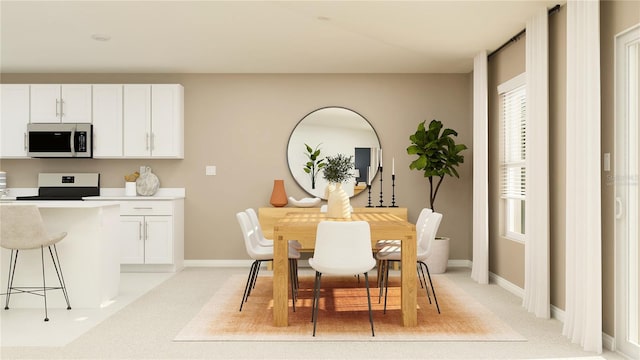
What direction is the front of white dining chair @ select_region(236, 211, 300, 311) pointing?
to the viewer's right

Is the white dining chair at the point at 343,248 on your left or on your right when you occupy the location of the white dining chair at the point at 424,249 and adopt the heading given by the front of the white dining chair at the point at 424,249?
on your left

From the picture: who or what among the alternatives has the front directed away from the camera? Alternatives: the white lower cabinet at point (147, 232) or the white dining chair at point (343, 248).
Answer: the white dining chair

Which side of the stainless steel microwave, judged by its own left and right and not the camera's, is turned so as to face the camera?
front

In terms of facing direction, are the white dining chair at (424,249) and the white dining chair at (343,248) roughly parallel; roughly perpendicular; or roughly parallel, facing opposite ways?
roughly perpendicular

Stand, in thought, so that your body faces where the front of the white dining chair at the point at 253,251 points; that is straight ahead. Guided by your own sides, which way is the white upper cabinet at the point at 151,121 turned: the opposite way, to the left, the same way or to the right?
to the right

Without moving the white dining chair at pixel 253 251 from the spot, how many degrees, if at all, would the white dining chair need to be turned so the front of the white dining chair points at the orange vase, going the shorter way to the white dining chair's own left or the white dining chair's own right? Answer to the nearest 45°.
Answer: approximately 90° to the white dining chair's own left

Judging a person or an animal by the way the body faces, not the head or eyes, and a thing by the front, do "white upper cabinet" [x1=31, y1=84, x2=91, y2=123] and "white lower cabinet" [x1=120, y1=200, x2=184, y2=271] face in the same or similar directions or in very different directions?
same or similar directions

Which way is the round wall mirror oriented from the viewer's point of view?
toward the camera

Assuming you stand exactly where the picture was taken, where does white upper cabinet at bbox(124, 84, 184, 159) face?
facing the viewer

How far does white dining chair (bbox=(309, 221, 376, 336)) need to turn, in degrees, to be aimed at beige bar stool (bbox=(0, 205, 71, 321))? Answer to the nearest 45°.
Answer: approximately 90° to its left

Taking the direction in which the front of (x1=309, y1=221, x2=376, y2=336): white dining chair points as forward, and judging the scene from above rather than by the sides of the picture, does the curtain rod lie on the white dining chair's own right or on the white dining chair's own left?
on the white dining chair's own right

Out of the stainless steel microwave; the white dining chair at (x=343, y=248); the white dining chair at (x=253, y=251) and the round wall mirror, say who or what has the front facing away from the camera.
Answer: the white dining chair at (x=343, y=248)

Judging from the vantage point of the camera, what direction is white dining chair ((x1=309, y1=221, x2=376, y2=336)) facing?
facing away from the viewer

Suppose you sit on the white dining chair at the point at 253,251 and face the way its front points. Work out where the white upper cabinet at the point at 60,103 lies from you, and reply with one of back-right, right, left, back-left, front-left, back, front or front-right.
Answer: back-left

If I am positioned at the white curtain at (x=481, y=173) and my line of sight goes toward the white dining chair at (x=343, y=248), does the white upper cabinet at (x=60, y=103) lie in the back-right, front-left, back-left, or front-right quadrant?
front-right

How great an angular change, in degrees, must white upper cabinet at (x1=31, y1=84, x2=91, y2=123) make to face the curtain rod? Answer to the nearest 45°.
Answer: approximately 45° to its left

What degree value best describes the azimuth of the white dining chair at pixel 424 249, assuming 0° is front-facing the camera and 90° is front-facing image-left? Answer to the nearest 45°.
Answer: approximately 90°

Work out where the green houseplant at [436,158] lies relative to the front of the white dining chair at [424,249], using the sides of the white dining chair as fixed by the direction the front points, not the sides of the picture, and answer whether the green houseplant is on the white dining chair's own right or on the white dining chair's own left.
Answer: on the white dining chair's own right
